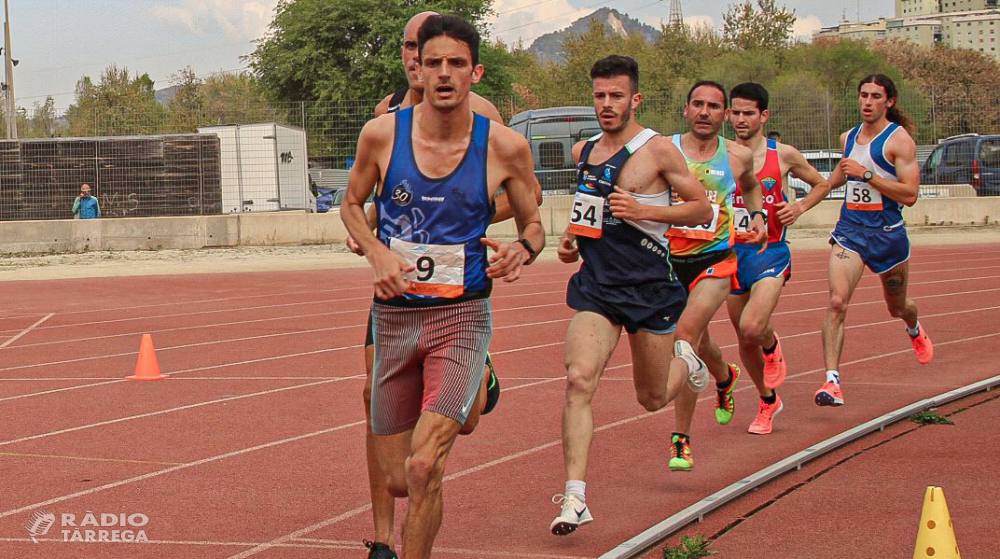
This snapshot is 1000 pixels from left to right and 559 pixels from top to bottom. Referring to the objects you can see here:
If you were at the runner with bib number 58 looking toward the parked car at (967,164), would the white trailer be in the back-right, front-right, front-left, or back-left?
front-left

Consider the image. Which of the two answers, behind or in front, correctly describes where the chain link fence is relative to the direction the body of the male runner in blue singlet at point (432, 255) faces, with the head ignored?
behind

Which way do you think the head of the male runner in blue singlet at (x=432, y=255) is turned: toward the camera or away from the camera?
toward the camera

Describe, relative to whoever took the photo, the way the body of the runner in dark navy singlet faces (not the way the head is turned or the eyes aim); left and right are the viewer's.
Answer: facing the viewer and to the left of the viewer

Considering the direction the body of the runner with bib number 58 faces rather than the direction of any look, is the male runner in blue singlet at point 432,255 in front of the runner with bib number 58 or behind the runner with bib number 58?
in front

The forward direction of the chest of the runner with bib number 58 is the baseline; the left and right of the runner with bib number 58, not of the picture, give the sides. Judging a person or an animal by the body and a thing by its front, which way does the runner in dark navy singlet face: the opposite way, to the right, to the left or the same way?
the same way

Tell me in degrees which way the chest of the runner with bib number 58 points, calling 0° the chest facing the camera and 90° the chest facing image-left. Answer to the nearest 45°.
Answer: approximately 45°

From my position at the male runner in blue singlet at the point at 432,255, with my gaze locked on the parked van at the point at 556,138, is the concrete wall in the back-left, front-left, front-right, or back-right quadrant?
front-left

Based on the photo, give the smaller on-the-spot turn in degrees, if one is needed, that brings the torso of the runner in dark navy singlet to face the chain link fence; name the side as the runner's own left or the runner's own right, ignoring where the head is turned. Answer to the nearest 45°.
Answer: approximately 135° to the runner's own right

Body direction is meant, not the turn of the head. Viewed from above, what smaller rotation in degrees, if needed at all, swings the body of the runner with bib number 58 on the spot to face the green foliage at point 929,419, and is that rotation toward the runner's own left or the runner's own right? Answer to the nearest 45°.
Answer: approximately 45° to the runner's own left

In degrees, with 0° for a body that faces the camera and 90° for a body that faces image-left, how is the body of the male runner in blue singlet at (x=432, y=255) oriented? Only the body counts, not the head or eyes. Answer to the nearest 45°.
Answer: approximately 0°
